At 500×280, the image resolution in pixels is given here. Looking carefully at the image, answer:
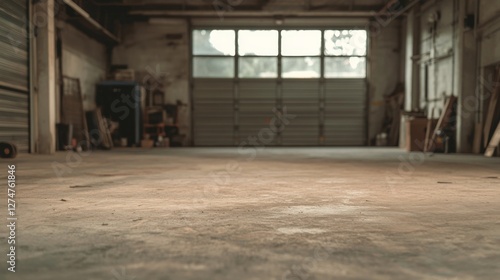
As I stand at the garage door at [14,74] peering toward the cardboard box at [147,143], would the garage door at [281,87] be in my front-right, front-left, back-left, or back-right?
front-right

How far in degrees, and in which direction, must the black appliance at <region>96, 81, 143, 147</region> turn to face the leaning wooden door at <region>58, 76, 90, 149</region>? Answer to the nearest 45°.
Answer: approximately 45° to its right

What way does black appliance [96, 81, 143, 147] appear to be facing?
toward the camera

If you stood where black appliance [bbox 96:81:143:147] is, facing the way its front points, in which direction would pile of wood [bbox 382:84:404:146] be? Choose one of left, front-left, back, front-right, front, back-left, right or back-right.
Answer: left

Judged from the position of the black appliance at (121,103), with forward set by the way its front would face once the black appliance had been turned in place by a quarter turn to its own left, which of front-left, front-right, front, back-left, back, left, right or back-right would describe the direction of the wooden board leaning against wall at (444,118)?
front-right

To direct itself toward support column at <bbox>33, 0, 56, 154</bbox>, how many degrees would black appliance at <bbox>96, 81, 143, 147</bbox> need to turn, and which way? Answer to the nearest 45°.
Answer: approximately 45° to its right

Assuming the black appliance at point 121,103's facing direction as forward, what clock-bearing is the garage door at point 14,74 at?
The garage door is roughly at 1 o'clock from the black appliance.

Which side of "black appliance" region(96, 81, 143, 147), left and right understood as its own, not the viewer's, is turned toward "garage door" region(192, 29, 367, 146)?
left
